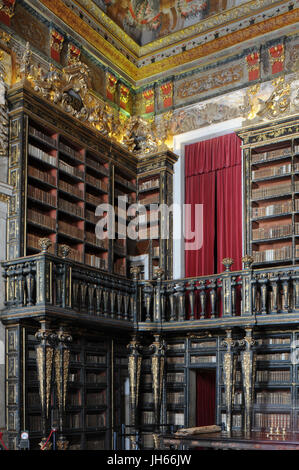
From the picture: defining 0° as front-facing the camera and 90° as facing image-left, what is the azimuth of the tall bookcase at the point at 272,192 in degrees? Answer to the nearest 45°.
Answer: approximately 45°

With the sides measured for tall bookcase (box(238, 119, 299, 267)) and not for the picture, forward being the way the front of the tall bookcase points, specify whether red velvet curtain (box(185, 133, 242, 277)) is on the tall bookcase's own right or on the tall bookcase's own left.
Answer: on the tall bookcase's own right
